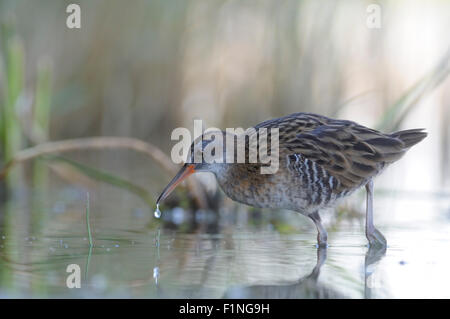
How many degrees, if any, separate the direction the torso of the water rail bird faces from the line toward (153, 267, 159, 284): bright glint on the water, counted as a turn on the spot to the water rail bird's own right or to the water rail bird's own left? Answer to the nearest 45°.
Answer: approximately 45° to the water rail bird's own left

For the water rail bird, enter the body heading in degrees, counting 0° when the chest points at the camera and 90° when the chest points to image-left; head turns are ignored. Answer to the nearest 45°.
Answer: approximately 90°
